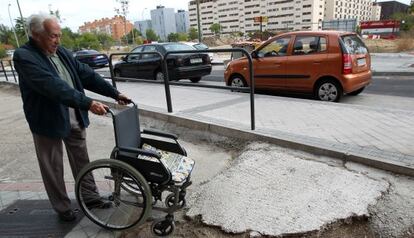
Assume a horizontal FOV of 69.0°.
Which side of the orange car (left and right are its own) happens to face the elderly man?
left

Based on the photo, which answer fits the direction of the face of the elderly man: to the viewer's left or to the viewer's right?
to the viewer's right

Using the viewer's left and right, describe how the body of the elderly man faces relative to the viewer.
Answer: facing the viewer and to the right of the viewer

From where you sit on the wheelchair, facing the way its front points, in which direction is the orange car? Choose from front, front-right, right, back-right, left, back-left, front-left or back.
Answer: left
